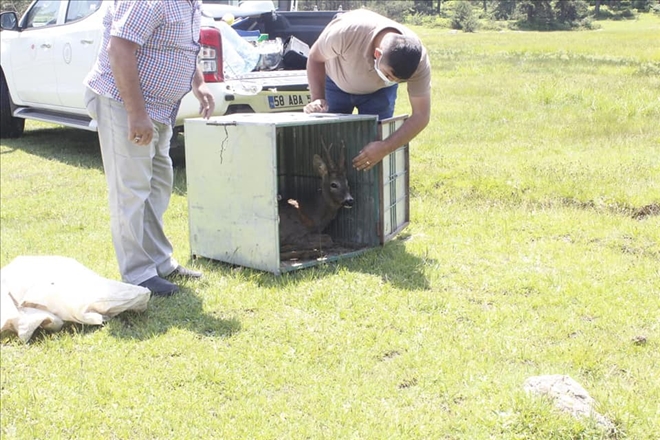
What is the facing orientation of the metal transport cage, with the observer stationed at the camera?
facing the viewer and to the right of the viewer

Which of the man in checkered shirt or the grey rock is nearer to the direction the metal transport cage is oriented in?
the grey rock

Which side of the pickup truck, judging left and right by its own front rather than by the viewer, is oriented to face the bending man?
back

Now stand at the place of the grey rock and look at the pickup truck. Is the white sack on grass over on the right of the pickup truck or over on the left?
left

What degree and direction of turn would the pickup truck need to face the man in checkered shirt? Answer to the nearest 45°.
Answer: approximately 135° to its left

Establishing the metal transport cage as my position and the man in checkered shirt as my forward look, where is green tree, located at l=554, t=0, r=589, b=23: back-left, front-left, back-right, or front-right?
back-right

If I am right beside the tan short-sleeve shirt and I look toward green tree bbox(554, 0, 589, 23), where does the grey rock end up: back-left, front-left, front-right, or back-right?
back-right

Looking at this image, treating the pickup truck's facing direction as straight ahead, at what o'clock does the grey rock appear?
The grey rock is roughly at 7 o'clock from the pickup truck.

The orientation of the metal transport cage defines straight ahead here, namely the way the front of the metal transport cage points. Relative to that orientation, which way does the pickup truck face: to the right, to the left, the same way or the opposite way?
the opposite way

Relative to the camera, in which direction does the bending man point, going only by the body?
toward the camera

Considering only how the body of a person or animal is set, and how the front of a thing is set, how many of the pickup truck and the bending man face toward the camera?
1

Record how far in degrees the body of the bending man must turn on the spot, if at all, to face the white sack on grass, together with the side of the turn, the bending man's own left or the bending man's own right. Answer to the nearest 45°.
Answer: approximately 45° to the bending man's own right

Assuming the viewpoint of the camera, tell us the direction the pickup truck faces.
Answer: facing away from the viewer and to the left of the viewer

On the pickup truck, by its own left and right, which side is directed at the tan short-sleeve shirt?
back
